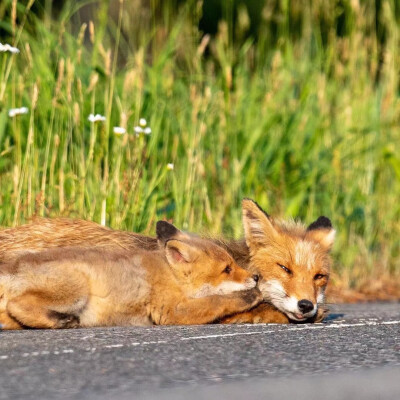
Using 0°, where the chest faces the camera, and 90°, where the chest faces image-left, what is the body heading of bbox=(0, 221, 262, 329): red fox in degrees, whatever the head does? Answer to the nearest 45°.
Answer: approximately 270°
